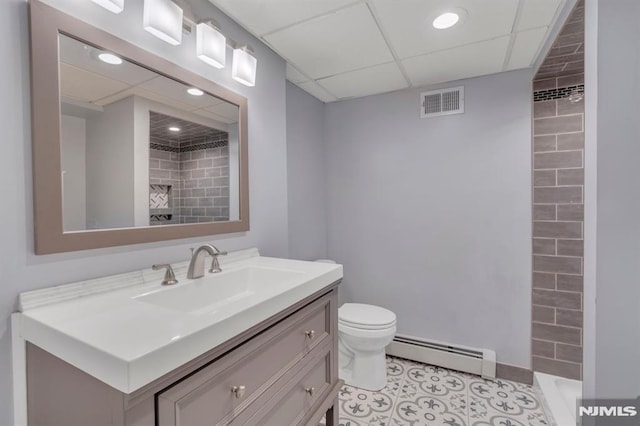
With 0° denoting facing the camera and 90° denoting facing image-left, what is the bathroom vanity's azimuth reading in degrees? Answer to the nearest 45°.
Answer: approximately 315°

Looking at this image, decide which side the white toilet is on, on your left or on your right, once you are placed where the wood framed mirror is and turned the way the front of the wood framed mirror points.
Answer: on your left

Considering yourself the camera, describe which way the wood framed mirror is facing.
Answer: facing the viewer and to the right of the viewer

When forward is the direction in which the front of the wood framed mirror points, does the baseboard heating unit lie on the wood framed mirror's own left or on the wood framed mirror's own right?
on the wood framed mirror's own left

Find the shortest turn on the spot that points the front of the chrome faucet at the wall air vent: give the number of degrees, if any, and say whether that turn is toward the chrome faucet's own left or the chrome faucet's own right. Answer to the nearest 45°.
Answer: approximately 45° to the chrome faucet's own left

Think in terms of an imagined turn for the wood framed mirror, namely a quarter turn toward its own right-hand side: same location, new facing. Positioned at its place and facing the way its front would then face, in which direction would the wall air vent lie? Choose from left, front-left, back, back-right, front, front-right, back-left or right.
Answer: back-left
